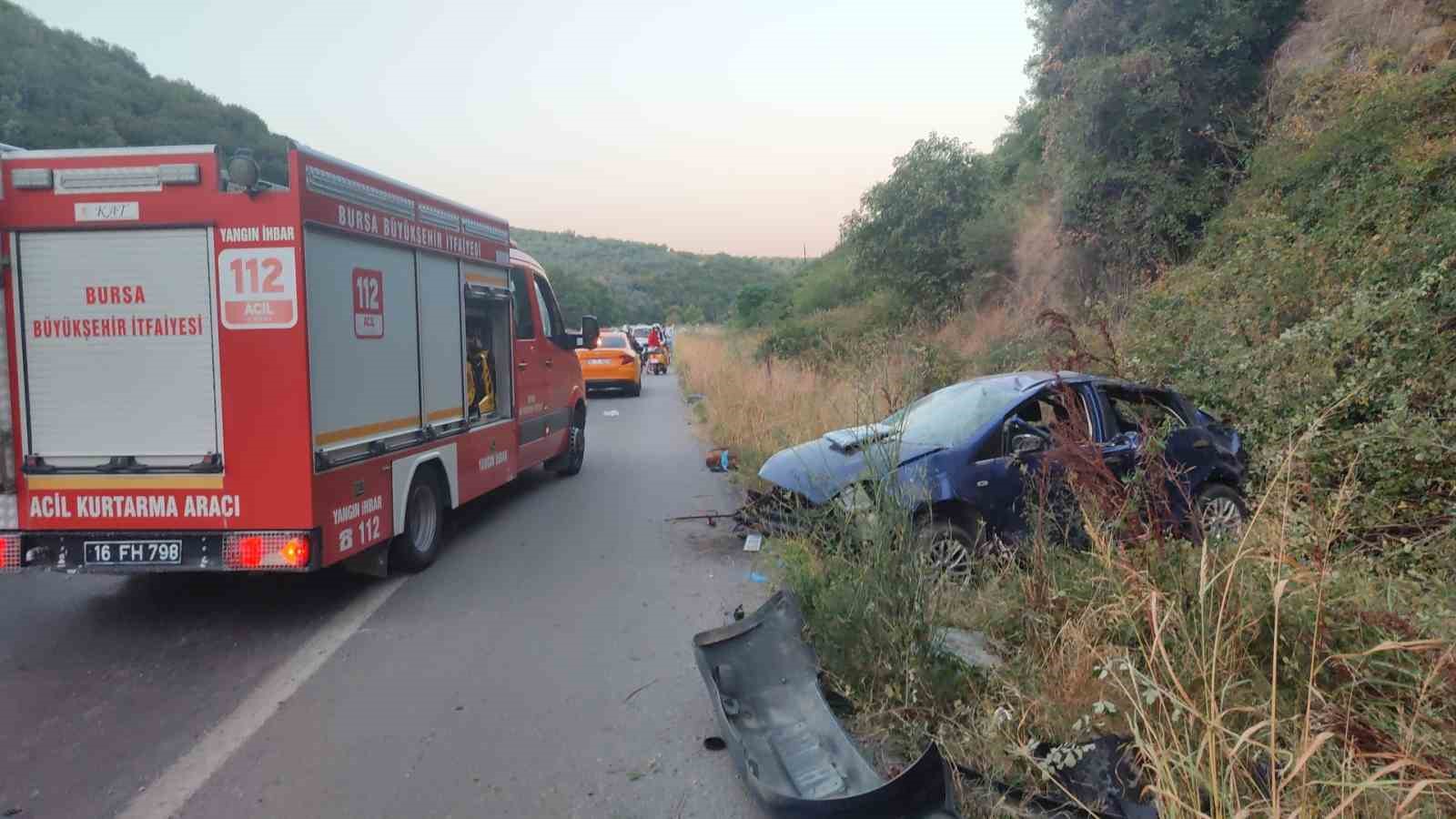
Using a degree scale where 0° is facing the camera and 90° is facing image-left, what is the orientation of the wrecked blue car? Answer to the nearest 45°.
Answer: approximately 45°

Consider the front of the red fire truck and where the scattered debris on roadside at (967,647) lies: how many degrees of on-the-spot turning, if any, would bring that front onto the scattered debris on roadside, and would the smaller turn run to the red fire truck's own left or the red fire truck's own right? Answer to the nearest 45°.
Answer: approximately 90° to the red fire truck's own right

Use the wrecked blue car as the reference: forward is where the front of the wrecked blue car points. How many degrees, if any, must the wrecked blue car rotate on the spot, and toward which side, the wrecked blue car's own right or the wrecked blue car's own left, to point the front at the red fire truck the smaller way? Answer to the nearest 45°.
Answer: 0° — it already faces it

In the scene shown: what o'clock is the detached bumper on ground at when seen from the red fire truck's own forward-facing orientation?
The detached bumper on ground is roughly at 5 o'clock from the red fire truck.

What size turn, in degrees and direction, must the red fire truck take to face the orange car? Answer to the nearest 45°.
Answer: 0° — it already faces it

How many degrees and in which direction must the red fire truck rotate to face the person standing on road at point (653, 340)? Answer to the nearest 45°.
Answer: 0° — it already faces them

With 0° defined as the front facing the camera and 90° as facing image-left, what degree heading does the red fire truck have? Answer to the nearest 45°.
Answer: approximately 225°

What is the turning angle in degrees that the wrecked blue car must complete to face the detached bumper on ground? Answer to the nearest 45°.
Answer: approximately 45° to its left

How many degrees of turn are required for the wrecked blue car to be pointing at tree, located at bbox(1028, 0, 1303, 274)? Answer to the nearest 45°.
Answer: approximately 135° to its right

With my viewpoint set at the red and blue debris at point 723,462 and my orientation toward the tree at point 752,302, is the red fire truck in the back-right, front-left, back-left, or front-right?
back-left
